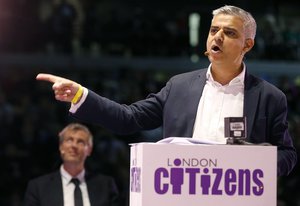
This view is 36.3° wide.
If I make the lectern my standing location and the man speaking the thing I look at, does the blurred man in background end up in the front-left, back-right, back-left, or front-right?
front-left

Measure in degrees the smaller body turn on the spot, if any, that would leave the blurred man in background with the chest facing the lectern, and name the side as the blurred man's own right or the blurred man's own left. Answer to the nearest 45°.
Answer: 0° — they already face it

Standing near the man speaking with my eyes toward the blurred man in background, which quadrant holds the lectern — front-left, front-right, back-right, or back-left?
back-left

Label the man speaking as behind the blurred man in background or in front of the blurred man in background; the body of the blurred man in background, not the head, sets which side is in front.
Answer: in front

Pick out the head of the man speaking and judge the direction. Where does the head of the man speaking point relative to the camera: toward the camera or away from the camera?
toward the camera

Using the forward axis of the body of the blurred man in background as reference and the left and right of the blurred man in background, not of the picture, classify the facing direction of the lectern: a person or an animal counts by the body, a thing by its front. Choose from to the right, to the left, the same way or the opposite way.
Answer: the same way

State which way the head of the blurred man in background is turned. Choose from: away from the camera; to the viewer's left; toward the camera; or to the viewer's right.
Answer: toward the camera

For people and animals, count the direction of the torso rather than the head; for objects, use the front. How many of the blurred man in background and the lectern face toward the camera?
2

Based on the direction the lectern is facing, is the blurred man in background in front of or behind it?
behind

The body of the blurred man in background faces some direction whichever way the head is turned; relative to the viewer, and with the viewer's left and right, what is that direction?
facing the viewer

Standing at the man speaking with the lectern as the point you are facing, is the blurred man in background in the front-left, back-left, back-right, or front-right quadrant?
back-right
